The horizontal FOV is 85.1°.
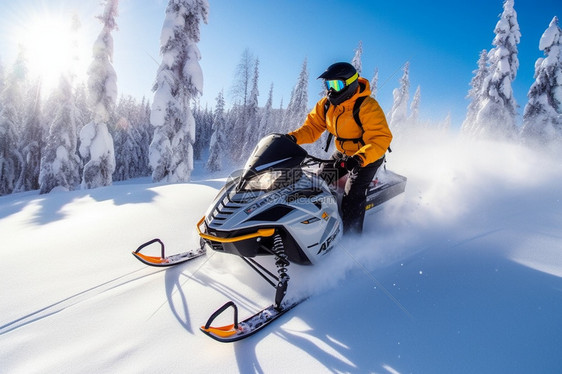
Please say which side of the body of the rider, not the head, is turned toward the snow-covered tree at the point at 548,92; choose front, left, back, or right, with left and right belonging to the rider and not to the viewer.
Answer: back

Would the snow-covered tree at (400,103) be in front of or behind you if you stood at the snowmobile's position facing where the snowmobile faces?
behind

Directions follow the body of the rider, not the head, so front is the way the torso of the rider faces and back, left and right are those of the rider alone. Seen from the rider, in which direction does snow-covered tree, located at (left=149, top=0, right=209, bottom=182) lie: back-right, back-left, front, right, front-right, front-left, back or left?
right

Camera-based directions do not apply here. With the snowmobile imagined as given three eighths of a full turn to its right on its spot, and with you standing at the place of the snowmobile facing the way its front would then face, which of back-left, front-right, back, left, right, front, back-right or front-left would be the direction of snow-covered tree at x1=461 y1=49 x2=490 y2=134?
front-right

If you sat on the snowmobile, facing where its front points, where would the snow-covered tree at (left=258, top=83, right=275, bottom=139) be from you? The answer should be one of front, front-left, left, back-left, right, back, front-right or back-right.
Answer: back-right

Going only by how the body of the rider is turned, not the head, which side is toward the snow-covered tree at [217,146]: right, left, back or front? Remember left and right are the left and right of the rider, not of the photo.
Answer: right

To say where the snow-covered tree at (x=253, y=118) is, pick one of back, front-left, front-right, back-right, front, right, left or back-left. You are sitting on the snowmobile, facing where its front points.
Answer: back-right

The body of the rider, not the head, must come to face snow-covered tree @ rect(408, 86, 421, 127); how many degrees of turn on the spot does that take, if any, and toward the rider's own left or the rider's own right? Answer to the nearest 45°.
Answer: approximately 135° to the rider's own right

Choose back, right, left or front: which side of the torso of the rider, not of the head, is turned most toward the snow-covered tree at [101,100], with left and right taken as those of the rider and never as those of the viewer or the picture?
right

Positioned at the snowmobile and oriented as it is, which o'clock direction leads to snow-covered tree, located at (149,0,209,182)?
The snow-covered tree is roughly at 4 o'clock from the snowmobile.
